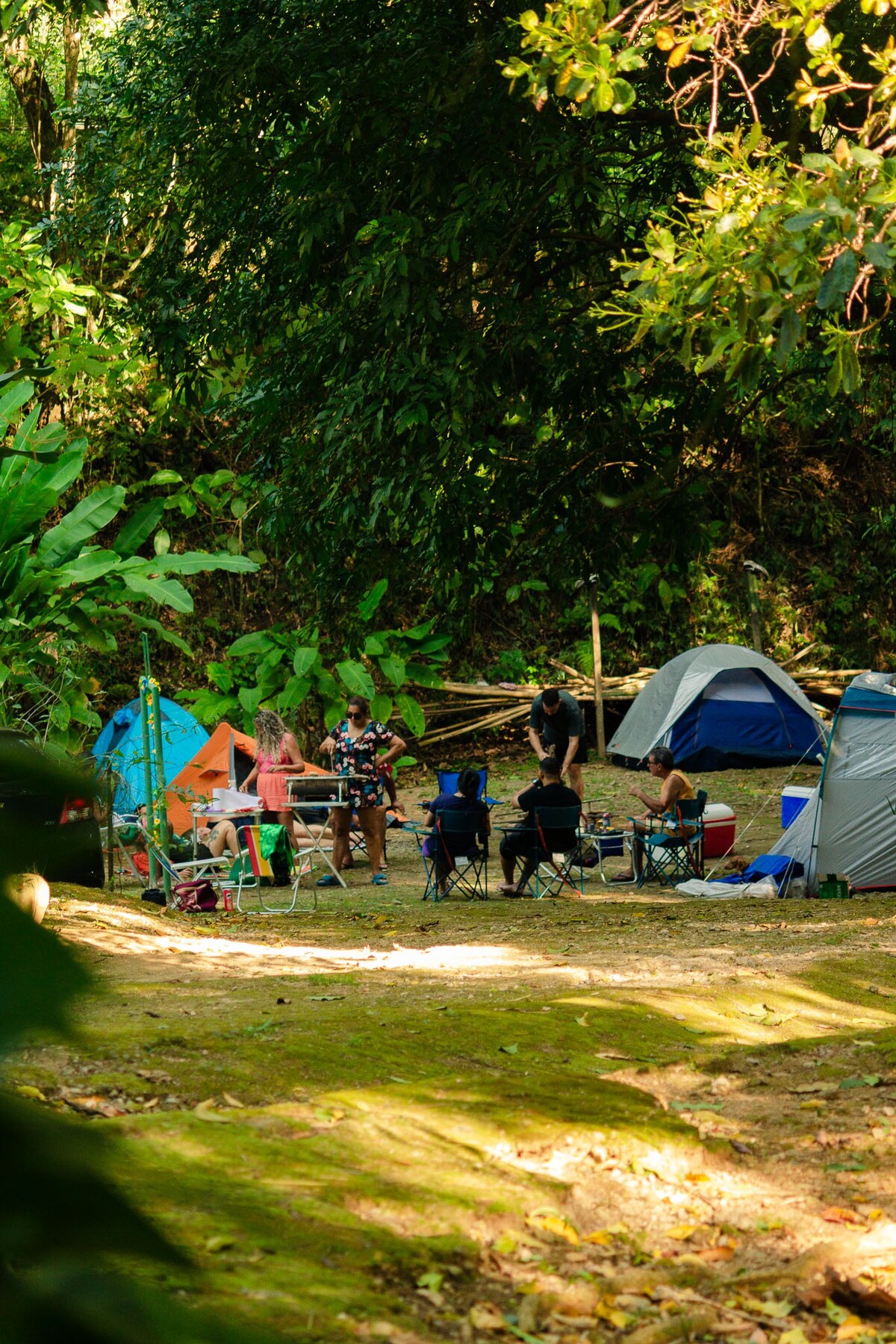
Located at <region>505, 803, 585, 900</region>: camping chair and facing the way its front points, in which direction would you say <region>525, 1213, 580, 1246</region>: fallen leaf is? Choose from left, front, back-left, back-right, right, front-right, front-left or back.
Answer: back-left

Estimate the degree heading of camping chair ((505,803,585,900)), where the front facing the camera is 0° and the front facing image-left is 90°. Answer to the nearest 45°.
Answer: approximately 135°

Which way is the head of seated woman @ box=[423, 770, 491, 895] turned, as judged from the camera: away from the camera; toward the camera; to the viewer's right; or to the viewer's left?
away from the camera

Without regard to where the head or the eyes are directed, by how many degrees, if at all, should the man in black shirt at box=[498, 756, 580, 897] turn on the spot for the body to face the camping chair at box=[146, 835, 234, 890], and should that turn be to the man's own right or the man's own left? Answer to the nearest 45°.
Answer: approximately 45° to the man's own left

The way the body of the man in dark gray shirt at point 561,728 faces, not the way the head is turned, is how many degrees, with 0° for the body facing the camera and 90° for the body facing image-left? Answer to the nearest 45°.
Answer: approximately 45°

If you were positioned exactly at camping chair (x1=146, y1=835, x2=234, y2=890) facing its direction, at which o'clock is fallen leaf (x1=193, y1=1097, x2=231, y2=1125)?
The fallen leaf is roughly at 3 o'clock from the camping chair.

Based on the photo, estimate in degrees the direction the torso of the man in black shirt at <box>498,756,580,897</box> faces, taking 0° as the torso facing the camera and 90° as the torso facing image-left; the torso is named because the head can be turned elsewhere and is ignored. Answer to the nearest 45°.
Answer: approximately 135°

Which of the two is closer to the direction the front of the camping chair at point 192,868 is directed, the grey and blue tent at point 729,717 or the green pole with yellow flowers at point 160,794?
the grey and blue tent

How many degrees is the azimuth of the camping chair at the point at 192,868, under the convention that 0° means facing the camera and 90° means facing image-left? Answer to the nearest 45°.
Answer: approximately 270°
